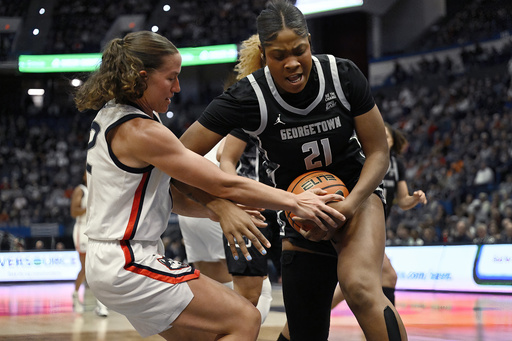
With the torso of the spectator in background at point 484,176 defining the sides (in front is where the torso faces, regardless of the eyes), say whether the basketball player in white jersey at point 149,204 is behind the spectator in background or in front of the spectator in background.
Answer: in front

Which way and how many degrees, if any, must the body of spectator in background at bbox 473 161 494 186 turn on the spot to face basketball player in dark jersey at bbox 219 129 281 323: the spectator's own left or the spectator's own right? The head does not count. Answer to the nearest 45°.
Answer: approximately 45° to the spectator's own left

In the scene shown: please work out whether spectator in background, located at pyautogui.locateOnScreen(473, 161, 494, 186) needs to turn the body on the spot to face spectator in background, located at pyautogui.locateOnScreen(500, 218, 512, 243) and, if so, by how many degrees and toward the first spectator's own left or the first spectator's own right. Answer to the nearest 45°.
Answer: approximately 45° to the first spectator's own left

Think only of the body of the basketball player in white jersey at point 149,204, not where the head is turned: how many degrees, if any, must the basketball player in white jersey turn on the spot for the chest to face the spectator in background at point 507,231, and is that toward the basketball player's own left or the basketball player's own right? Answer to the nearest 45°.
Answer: approximately 45° to the basketball player's own left

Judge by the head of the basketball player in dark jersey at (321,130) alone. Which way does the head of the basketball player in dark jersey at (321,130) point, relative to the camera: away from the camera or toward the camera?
toward the camera

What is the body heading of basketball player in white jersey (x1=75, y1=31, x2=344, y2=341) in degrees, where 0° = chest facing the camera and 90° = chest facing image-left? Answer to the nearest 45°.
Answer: approximately 270°

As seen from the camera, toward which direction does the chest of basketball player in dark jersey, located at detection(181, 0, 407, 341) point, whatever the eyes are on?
toward the camera

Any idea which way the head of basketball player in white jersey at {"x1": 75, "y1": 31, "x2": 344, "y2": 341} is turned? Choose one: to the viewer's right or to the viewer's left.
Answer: to the viewer's right

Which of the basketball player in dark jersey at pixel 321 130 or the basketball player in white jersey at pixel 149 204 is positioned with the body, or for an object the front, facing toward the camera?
the basketball player in dark jersey

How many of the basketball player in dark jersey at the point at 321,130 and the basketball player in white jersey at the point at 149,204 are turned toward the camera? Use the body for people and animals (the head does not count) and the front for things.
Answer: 1

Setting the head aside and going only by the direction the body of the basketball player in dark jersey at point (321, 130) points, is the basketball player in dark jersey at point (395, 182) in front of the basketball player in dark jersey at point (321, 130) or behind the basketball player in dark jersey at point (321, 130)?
behind

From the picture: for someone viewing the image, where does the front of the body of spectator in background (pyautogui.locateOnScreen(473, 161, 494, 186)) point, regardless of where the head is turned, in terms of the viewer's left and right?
facing the viewer and to the left of the viewer
